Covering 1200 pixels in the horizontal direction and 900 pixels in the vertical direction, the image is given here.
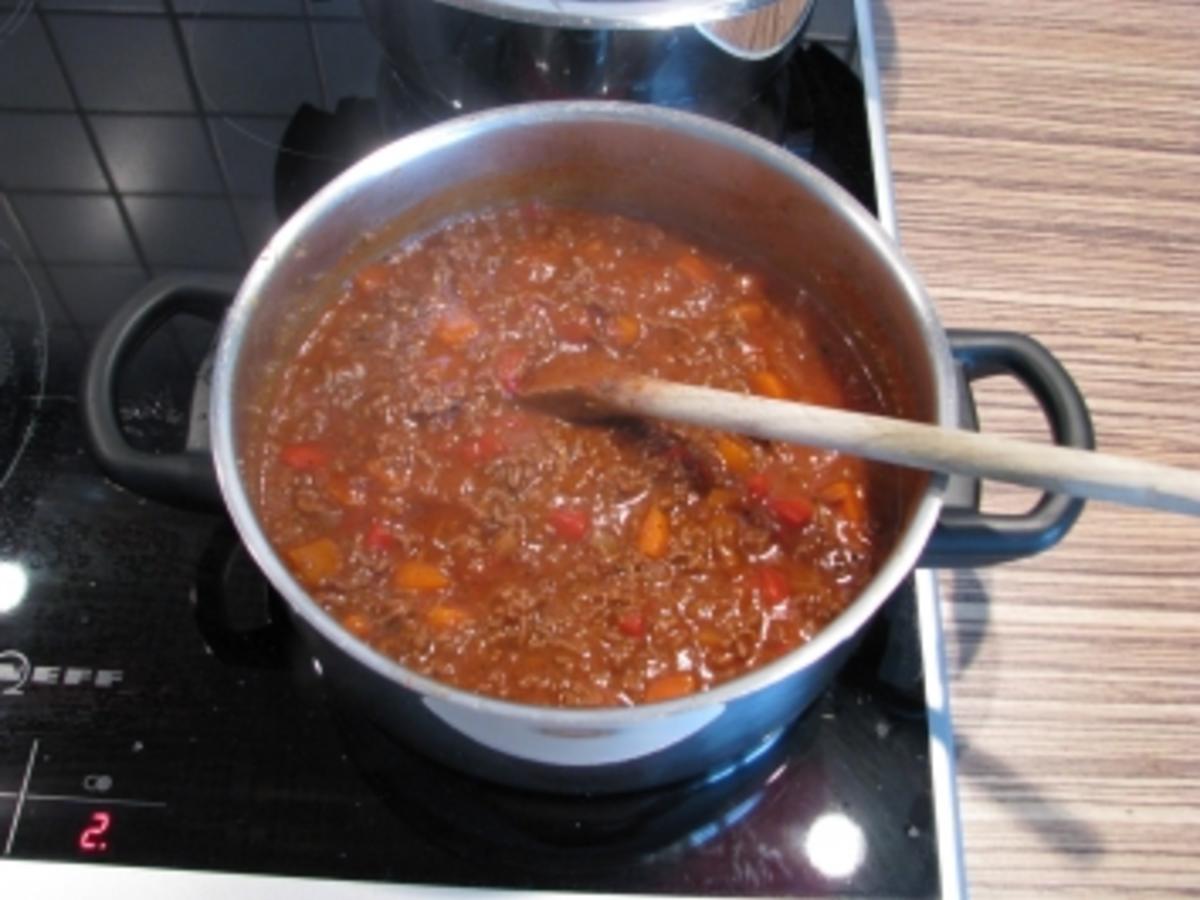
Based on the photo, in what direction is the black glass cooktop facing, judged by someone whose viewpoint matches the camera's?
facing the viewer
